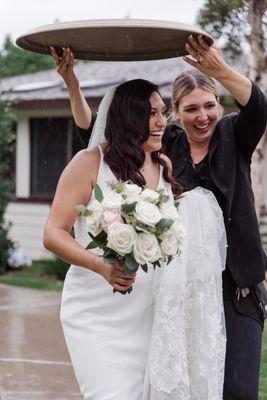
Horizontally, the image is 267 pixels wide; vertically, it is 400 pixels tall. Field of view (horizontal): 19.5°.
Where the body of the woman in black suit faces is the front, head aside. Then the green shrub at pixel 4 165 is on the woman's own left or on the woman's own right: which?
on the woman's own right

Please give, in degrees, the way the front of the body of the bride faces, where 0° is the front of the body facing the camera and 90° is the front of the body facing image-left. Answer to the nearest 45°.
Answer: approximately 315°

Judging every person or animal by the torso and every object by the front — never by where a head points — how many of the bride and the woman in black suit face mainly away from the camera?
0

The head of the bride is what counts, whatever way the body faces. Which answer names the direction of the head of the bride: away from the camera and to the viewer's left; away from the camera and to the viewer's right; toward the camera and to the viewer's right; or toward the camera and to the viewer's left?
toward the camera and to the viewer's right

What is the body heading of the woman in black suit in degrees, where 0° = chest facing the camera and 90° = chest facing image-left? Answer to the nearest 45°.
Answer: approximately 45°

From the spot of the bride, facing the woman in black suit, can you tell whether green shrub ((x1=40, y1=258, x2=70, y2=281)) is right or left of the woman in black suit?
left
